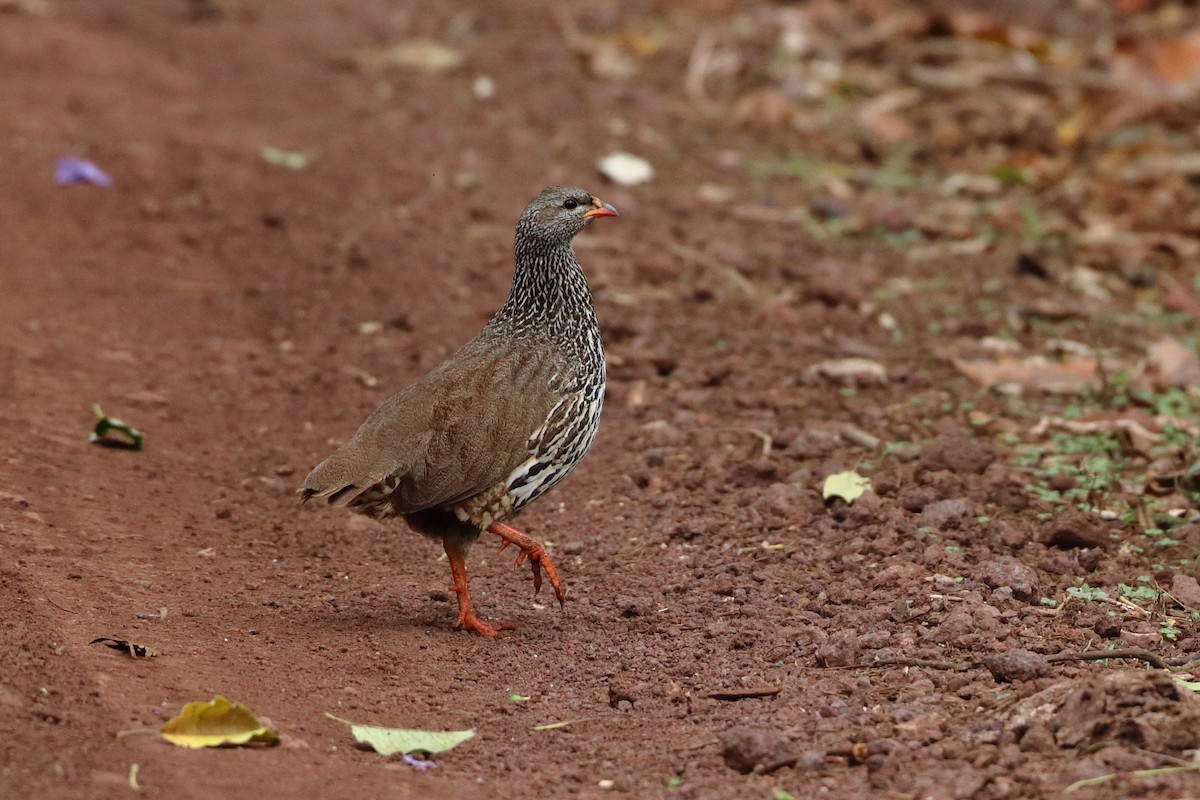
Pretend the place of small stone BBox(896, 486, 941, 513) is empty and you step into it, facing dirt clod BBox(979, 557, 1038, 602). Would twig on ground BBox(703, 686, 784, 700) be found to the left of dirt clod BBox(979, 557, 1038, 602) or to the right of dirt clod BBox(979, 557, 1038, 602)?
right

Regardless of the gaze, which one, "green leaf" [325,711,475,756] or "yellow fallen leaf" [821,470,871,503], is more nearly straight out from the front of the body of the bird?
the yellow fallen leaf

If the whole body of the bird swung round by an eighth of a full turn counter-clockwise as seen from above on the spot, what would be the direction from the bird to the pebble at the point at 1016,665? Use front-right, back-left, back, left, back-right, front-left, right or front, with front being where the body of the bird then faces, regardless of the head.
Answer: right

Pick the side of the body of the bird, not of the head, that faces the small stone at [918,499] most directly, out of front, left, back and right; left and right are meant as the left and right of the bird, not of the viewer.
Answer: front

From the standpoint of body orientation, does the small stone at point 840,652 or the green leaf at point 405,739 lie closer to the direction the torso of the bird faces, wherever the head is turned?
the small stone

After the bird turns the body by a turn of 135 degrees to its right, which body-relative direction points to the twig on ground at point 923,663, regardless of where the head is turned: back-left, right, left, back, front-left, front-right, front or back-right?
left

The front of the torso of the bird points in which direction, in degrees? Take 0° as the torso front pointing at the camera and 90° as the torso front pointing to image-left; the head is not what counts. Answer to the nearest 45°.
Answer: approximately 270°

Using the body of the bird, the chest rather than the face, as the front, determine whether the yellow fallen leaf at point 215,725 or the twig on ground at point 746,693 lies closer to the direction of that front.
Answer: the twig on ground

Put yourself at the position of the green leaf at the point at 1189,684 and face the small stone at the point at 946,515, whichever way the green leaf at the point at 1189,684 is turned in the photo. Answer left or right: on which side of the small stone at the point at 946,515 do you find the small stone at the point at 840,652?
left

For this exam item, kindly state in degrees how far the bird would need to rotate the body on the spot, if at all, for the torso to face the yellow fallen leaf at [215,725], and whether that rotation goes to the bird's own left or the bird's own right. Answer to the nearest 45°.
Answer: approximately 135° to the bird's own right

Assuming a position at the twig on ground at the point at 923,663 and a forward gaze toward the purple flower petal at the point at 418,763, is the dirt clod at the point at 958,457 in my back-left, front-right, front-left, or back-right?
back-right

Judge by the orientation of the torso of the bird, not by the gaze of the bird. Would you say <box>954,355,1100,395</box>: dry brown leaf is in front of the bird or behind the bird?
in front

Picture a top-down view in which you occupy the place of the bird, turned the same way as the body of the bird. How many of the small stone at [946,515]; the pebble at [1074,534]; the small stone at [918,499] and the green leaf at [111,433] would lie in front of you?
3
